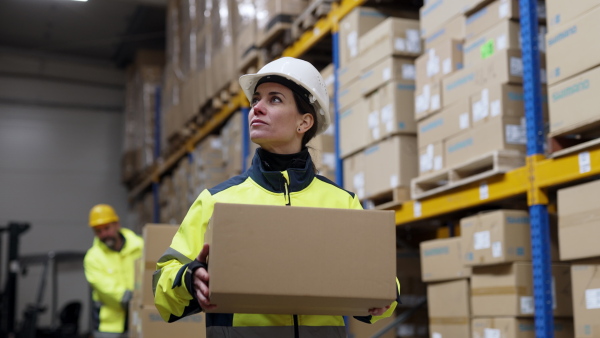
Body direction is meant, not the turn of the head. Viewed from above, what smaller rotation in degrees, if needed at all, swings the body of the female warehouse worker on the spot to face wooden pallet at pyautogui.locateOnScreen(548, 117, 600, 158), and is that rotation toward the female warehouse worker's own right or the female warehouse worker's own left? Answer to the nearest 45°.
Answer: approximately 135° to the female warehouse worker's own left

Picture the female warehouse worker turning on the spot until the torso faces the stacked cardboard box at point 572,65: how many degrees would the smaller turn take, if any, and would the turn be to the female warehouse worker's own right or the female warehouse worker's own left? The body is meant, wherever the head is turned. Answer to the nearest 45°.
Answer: approximately 135° to the female warehouse worker's own left

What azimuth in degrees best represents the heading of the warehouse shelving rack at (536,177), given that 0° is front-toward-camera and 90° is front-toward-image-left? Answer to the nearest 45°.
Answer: approximately 45°

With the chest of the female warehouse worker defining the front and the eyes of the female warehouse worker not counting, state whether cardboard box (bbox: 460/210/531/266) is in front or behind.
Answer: behind

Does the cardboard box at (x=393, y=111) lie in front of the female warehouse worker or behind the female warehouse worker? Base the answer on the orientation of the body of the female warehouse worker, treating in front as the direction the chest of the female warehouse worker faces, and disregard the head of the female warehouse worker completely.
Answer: behind

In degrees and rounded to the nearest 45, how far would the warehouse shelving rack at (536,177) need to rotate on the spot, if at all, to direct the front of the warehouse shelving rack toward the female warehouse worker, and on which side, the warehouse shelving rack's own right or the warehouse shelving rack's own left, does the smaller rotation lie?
0° — it already faces them

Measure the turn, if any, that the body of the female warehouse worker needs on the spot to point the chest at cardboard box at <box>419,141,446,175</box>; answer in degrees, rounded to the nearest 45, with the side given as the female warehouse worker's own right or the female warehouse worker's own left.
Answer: approximately 180°

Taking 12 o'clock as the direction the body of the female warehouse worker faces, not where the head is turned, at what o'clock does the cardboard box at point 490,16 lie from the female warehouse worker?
The cardboard box is roughly at 7 o'clock from the female warehouse worker.

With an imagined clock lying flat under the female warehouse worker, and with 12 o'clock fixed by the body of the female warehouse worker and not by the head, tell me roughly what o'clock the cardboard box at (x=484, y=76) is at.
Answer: The cardboard box is roughly at 7 o'clock from the female warehouse worker.

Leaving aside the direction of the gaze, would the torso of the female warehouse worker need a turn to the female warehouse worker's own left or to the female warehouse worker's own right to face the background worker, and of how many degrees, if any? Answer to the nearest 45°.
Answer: approximately 180°

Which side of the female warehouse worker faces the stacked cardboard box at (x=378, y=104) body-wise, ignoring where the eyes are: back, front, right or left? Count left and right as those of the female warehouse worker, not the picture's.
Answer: back

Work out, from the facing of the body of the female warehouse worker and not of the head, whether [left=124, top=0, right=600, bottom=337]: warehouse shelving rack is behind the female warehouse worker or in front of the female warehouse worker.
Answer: behind

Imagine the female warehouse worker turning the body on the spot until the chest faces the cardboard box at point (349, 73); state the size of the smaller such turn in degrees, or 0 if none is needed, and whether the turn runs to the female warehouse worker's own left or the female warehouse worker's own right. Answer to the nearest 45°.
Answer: approximately 180°

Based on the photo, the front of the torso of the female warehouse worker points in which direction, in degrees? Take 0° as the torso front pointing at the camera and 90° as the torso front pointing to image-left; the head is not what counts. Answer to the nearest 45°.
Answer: approximately 0°

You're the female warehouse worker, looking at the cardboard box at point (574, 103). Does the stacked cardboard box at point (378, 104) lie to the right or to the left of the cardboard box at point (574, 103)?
left

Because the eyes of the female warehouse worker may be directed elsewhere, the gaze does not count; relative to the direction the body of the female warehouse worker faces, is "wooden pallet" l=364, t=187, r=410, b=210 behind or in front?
behind
